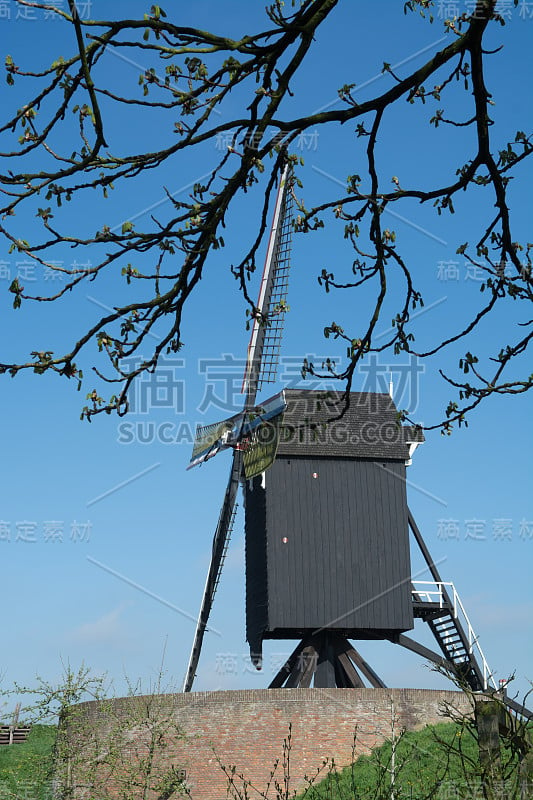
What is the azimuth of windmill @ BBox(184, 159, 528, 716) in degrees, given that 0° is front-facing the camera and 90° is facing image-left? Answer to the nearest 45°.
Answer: approximately 90°
